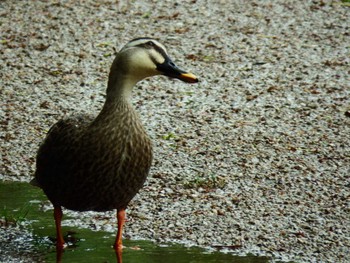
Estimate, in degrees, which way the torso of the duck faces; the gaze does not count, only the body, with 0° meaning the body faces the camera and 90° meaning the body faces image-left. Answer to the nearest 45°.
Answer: approximately 315°
